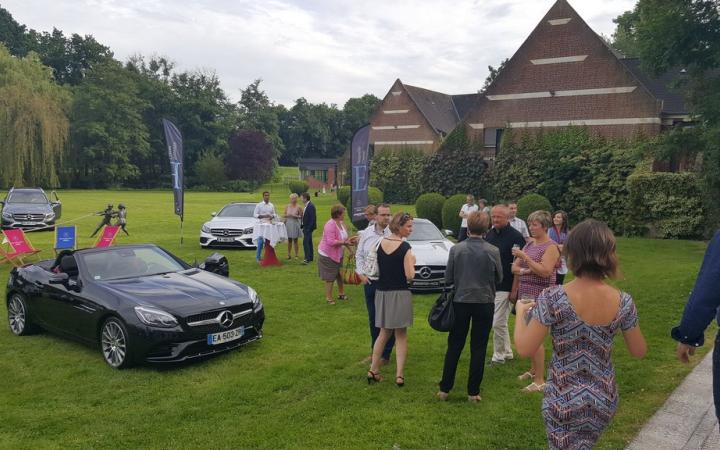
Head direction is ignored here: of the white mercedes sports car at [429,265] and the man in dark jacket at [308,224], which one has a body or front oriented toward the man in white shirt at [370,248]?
the white mercedes sports car

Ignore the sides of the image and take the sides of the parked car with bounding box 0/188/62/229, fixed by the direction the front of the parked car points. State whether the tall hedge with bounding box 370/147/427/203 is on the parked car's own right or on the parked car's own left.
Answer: on the parked car's own left

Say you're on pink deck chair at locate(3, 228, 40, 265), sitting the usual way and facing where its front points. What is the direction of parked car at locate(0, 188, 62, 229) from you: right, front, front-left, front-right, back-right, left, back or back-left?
back-left

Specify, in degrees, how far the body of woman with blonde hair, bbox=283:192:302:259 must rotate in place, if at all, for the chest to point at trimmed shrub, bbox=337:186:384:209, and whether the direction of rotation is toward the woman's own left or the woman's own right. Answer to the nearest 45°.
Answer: approximately 180°

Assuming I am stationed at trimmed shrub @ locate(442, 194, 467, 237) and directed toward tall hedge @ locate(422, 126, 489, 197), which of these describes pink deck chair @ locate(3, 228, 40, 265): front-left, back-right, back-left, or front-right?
back-left

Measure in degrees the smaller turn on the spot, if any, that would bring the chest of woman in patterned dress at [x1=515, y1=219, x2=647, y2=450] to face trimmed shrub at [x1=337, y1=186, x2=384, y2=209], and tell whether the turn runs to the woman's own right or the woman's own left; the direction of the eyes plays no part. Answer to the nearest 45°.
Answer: approximately 45° to the woman's own left

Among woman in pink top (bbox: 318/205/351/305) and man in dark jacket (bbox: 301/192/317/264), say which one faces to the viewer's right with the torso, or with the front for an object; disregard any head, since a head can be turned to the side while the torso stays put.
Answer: the woman in pink top

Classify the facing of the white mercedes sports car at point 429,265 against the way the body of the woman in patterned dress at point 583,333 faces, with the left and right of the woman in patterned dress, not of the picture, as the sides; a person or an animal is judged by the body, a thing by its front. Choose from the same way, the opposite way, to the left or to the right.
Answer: the opposite way

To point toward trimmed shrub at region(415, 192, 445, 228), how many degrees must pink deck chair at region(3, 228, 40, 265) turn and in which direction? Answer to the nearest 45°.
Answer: approximately 45° to its left

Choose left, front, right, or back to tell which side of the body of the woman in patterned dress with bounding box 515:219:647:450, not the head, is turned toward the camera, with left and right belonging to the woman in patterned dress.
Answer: back

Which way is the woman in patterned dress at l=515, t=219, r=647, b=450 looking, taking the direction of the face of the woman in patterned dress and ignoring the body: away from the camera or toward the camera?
away from the camera
